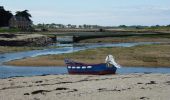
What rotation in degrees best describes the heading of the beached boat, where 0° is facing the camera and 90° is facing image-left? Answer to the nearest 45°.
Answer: approximately 90°
